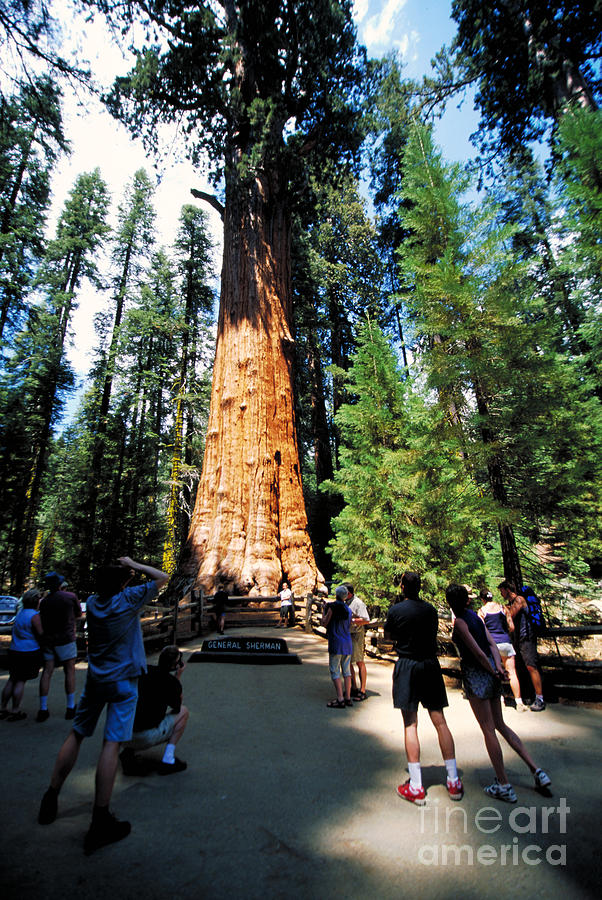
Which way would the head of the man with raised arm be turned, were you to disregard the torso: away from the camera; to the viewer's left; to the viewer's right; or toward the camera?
away from the camera

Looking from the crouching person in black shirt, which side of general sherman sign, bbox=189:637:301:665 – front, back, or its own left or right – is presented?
front

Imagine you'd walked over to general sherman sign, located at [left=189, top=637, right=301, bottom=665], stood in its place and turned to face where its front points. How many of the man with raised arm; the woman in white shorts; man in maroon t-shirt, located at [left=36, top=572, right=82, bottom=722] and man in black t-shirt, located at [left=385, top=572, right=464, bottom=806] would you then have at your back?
0

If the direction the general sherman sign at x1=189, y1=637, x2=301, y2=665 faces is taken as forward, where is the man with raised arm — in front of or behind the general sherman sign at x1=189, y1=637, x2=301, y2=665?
in front

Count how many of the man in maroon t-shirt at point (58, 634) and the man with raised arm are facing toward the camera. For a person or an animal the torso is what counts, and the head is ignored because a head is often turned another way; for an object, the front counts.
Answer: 0

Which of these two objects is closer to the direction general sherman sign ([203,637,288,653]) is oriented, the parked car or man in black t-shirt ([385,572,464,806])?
the man in black t-shirt

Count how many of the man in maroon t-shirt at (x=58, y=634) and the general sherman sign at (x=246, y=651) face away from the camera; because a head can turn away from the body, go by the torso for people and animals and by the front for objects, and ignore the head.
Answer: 1

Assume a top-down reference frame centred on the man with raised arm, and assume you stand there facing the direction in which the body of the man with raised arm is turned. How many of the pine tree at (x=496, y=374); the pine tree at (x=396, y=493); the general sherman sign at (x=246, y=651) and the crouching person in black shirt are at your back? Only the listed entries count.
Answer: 0

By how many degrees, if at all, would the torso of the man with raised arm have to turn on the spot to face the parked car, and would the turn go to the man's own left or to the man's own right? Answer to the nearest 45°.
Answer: approximately 45° to the man's own left

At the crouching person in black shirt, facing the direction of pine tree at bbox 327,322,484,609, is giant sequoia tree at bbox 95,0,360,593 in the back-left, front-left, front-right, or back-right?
front-left

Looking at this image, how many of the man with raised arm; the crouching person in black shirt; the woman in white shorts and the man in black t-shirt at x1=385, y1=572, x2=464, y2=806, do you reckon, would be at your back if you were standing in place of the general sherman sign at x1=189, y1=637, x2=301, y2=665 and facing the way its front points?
0

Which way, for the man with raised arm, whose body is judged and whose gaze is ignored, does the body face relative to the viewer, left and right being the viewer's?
facing away from the viewer and to the right of the viewer

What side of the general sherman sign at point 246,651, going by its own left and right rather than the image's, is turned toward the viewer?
front

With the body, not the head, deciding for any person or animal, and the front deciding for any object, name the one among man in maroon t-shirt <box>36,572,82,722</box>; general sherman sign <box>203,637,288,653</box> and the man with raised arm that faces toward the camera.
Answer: the general sherman sign

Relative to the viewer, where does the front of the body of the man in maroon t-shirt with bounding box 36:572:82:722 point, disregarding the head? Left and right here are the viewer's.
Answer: facing away from the viewer

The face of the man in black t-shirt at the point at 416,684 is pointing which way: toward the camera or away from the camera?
away from the camera

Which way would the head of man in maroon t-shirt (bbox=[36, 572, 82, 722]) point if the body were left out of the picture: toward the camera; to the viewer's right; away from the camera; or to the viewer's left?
away from the camera

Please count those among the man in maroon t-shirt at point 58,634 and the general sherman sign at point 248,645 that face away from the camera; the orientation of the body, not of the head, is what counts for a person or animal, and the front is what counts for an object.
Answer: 1
